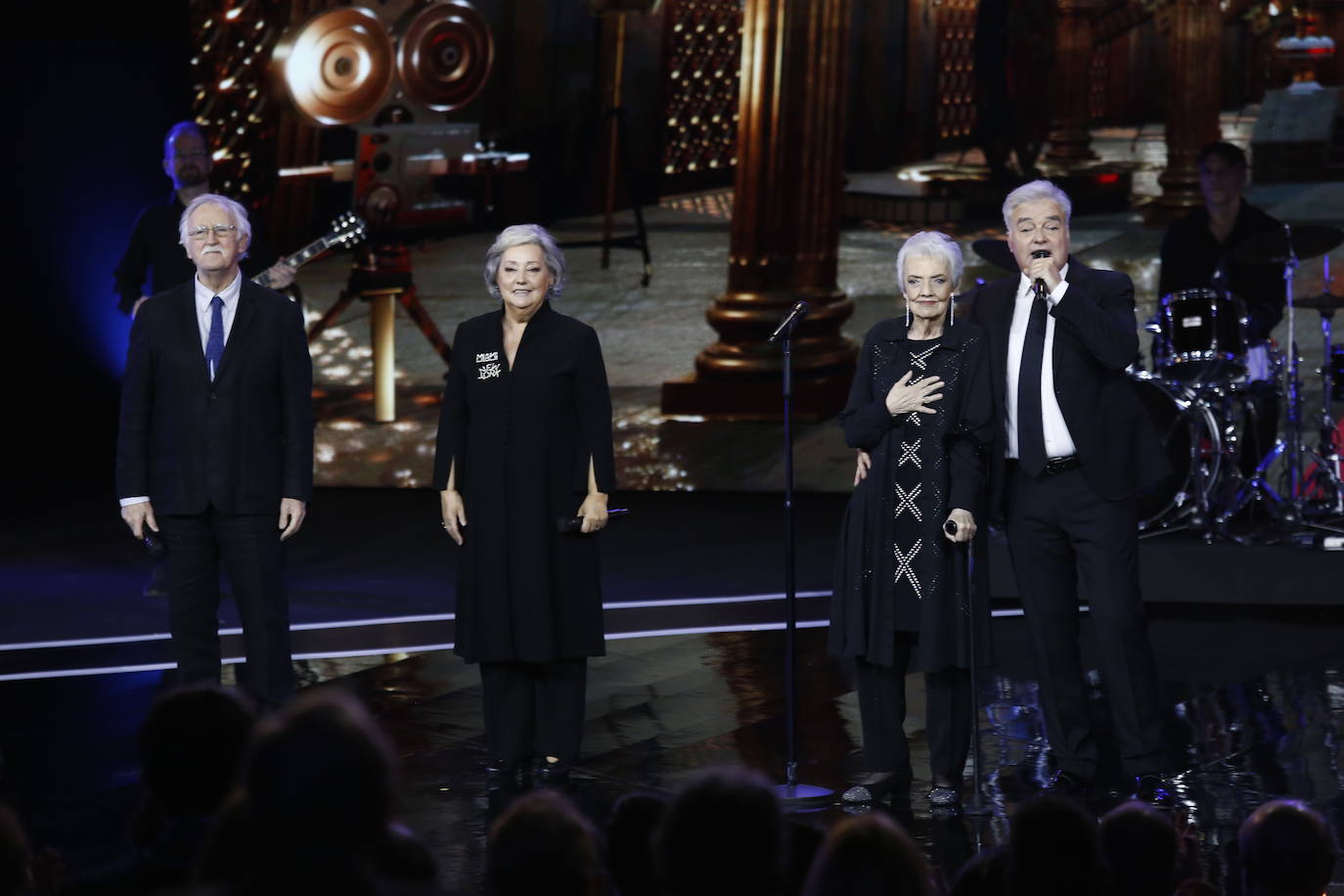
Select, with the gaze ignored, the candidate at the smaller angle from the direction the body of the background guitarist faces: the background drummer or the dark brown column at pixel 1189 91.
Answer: the background drummer

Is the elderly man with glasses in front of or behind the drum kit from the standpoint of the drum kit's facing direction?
in front

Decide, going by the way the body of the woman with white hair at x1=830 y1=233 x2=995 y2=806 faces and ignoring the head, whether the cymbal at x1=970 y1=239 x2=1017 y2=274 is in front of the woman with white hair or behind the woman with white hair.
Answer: behind

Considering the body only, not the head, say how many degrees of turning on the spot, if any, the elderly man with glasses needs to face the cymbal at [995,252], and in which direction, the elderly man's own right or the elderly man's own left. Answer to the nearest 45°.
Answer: approximately 90° to the elderly man's own left

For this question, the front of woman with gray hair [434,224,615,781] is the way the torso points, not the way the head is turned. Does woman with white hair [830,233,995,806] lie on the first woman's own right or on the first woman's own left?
on the first woman's own left

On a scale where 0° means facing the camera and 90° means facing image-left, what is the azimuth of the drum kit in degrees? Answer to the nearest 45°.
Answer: approximately 45°

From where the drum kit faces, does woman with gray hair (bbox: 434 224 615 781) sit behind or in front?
in front

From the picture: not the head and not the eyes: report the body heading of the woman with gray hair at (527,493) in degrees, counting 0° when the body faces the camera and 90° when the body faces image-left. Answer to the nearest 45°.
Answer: approximately 0°

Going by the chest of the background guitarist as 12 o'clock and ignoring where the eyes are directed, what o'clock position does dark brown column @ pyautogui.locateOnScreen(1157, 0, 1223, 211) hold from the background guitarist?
The dark brown column is roughly at 8 o'clock from the background guitarist.

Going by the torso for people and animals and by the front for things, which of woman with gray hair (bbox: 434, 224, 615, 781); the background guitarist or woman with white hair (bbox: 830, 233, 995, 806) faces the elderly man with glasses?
the background guitarist

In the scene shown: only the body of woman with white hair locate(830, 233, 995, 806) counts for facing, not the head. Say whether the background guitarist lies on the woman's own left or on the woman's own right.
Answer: on the woman's own right
